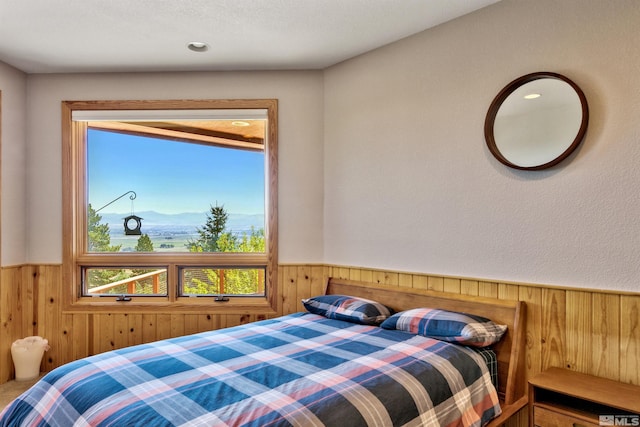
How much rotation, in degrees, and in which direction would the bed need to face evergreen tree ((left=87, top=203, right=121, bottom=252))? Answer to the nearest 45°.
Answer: approximately 90° to its right

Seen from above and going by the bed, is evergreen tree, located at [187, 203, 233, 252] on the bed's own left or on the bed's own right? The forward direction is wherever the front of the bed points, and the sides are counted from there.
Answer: on the bed's own right

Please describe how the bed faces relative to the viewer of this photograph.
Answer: facing the viewer and to the left of the viewer

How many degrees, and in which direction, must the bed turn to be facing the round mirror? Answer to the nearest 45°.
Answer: approximately 135° to its left

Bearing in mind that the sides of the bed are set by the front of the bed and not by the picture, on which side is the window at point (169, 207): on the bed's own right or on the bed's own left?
on the bed's own right

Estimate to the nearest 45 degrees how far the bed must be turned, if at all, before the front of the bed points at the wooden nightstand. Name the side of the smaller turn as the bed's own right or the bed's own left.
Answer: approximately 135° to the bed's own left

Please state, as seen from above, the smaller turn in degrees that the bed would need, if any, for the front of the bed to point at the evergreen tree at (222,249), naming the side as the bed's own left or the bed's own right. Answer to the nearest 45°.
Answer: approximately 135° to the bed's own right
